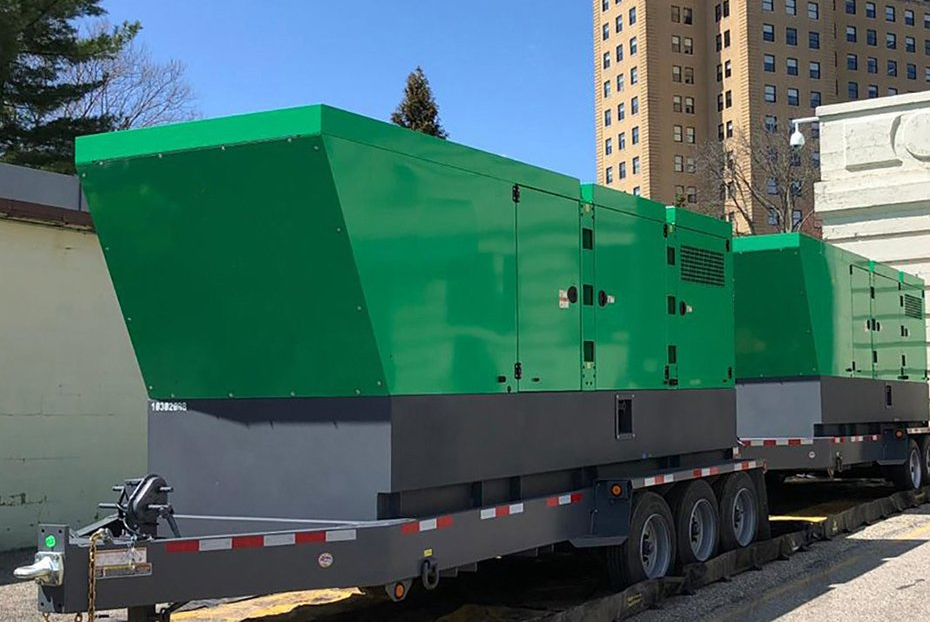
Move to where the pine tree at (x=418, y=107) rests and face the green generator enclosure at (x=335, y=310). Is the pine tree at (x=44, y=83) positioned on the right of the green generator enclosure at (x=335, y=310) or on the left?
right

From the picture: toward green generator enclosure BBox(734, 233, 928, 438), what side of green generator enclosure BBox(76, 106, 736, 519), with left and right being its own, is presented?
back

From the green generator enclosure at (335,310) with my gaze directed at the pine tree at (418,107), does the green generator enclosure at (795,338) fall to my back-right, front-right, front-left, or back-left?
front-right

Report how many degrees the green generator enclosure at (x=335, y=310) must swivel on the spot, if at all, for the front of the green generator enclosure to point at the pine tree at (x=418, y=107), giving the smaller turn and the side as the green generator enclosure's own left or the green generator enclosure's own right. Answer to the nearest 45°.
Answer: approximately 135° to the green generator enclosure's own right

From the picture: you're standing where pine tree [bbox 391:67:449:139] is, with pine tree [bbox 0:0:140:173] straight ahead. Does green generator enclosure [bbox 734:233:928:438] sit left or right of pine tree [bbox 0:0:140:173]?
left

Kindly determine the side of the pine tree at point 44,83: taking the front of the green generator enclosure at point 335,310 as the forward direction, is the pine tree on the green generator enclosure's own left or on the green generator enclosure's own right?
on the green generator enclosure's own right
